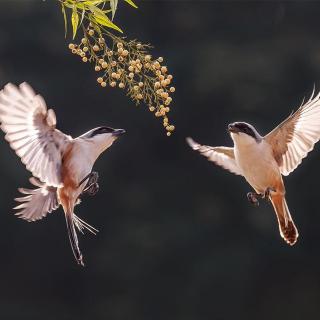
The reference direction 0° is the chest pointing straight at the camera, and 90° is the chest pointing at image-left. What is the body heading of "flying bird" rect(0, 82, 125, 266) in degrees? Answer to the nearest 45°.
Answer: approximately 270°

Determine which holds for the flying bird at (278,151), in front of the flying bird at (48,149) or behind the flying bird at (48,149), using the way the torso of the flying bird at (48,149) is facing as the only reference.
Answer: in front

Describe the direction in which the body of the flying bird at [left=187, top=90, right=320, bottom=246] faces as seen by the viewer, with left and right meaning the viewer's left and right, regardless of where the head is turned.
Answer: facing the viewer and to the left of the viewer

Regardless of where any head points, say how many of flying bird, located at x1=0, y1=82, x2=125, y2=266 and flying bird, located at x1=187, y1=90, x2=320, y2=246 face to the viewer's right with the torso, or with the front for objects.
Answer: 1
